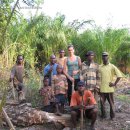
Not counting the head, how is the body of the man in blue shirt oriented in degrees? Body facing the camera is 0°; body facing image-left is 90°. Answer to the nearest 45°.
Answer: approximately 0°

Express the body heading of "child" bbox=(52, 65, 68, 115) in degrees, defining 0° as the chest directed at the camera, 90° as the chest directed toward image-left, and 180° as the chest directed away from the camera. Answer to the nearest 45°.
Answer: approximately 0°

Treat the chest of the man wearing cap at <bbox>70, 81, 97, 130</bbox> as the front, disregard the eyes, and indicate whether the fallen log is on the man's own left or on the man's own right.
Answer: on the man's own right
